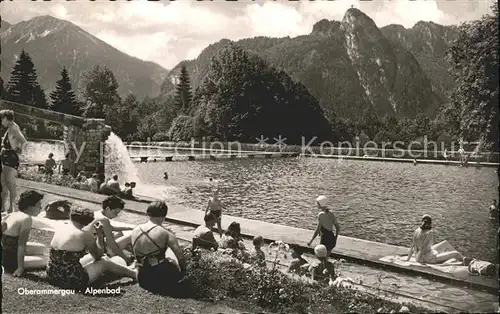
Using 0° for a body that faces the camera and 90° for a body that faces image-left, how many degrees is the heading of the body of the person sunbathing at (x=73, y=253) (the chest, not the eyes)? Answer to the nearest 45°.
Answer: approximately 225°

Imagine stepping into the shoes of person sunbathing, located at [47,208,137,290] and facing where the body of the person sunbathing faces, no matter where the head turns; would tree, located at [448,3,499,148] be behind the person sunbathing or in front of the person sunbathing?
in front

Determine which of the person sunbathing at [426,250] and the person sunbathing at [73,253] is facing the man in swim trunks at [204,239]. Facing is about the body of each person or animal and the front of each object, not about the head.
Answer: the person sunbathing at [73,253]

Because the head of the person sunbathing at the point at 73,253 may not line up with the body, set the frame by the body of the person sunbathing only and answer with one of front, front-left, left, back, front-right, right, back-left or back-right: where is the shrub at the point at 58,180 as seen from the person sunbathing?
front-left

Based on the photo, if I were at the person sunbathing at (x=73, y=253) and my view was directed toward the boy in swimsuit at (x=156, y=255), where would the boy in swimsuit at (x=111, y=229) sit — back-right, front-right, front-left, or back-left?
front-left

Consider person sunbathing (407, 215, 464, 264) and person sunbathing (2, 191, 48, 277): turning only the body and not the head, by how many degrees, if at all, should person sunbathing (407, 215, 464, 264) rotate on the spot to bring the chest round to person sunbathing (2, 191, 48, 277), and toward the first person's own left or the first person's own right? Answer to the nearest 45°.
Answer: approximately 180°

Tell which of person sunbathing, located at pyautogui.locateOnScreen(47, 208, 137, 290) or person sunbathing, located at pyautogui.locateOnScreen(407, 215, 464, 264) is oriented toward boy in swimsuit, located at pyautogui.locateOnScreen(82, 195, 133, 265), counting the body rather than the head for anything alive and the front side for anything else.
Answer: person sunbathing, located at pyautogui.locateOnScreen(47, 208, 137, 290)

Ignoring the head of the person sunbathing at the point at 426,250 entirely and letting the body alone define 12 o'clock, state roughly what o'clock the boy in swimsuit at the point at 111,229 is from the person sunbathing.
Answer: The boy in swimsuit is roughly at 6 o'clock from the person sunbathing.

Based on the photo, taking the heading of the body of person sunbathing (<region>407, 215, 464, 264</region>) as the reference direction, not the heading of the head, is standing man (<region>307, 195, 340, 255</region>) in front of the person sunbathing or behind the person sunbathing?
behind

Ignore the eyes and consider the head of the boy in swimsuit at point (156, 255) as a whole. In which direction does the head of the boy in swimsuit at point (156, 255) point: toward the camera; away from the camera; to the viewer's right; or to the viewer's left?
away from the camera

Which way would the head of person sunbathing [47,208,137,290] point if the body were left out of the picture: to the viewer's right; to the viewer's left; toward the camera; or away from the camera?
away from the camera
